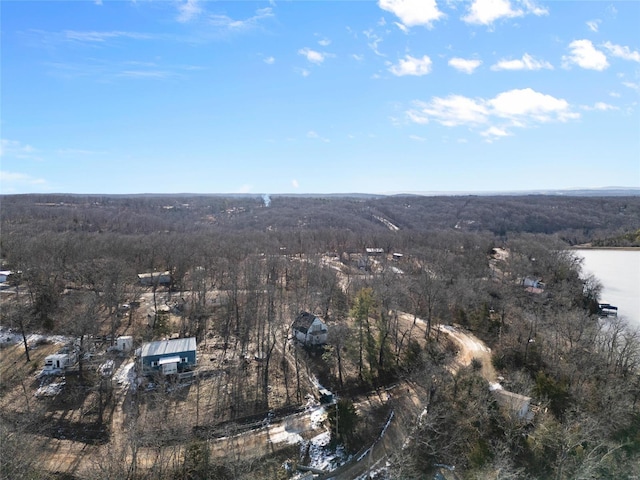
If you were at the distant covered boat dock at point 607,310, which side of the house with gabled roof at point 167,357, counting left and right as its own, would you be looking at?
left

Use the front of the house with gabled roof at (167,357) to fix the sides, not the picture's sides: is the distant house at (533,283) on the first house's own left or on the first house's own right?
on the first house's own left

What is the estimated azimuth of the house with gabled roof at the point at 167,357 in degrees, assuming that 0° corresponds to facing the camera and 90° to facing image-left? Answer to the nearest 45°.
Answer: approximately 0°

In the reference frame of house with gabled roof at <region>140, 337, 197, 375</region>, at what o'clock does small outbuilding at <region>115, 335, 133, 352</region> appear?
The small outbuilding is roughly at 5 o'clock from the house with gabled roof.

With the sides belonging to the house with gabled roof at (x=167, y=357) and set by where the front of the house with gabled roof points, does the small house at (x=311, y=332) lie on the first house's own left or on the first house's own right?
on the first house's own left

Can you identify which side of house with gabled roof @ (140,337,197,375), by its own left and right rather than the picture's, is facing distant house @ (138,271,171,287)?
back

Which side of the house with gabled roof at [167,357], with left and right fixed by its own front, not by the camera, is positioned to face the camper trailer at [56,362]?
right

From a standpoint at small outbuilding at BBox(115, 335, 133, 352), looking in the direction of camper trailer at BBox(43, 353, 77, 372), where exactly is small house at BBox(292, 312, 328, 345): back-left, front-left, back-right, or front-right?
back-left

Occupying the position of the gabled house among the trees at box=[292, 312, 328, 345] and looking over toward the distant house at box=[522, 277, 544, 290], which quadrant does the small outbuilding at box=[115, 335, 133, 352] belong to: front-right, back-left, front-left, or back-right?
back-left
